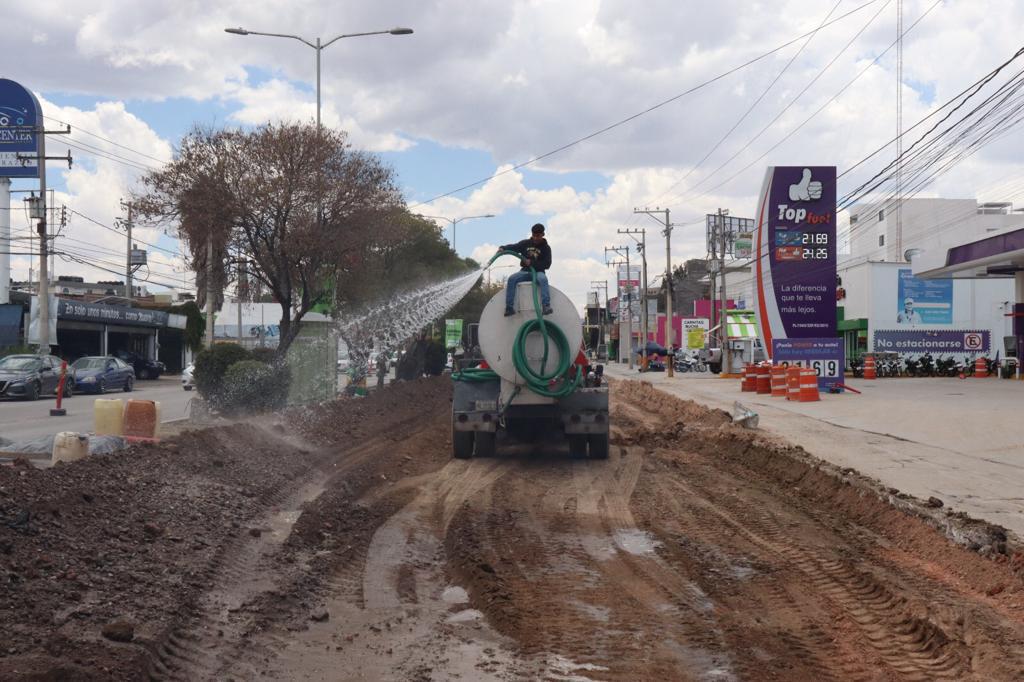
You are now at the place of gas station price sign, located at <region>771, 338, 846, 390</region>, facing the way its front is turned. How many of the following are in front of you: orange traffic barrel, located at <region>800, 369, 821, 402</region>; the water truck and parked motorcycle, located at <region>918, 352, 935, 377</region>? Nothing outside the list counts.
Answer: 2

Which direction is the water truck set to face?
away from the camera

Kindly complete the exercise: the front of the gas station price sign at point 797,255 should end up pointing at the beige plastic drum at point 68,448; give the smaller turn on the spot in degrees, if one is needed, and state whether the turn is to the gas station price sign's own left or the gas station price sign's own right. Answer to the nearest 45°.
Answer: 0° — it already faces it

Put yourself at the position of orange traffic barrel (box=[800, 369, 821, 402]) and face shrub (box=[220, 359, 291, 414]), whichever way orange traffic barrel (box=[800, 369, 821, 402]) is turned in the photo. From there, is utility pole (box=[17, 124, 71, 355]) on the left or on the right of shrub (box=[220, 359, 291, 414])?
right

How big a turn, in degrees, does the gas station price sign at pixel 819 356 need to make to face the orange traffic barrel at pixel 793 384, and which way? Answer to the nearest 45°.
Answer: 0° — it already faces it

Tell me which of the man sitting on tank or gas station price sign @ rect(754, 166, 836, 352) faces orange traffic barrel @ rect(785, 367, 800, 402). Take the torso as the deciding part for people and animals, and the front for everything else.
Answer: the gas station price sign

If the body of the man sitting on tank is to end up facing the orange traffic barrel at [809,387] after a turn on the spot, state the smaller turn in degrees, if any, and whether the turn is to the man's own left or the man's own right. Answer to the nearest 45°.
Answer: approximately 135° to the man's own left

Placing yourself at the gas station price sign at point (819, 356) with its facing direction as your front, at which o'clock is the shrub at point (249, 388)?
The shrub is roughly at 1 o'clock from the gas station price sign.

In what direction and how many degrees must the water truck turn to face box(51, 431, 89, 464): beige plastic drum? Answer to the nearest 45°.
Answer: approximately 135° to its left

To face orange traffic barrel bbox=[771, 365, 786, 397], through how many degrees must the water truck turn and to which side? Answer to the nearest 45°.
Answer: approximately 45° to its right

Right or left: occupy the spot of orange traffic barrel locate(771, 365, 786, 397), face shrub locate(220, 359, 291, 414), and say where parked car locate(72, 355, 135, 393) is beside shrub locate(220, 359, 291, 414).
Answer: right
